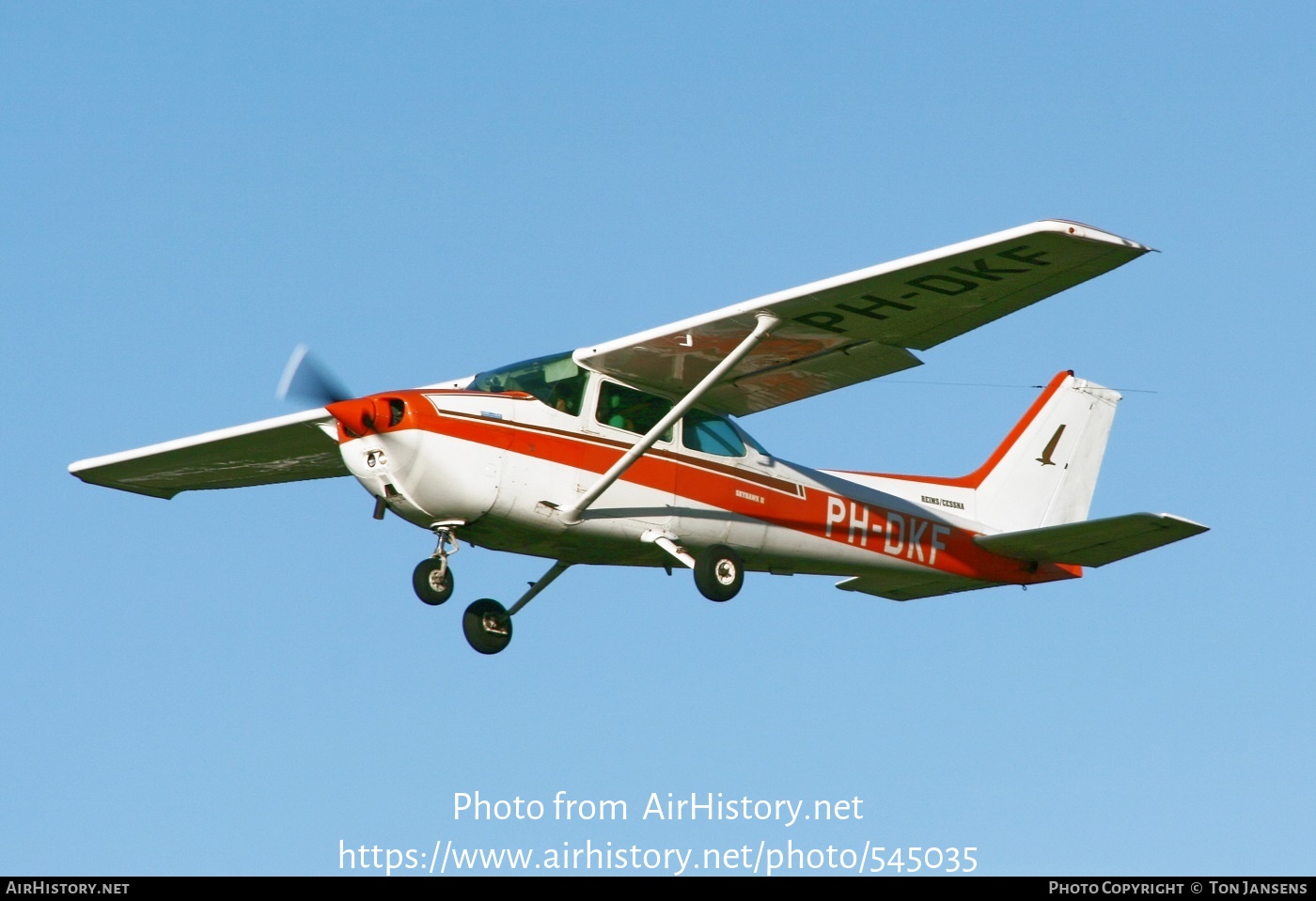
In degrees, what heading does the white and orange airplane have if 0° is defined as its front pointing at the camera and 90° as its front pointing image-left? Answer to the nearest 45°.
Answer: approximately 45°
